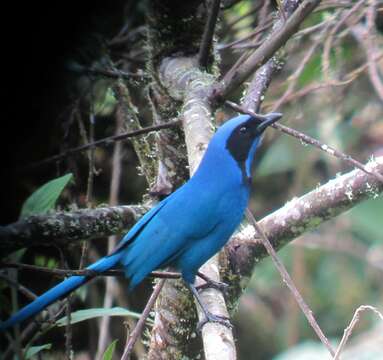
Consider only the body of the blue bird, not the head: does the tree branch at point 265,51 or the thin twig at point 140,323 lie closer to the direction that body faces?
the tree branch

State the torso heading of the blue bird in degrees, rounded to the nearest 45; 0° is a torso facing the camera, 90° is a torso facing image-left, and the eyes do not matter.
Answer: approximately 270°

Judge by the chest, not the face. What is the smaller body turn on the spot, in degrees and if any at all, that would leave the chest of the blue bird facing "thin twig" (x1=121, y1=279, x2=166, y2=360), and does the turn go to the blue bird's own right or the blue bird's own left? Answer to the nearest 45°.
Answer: approximately 180°

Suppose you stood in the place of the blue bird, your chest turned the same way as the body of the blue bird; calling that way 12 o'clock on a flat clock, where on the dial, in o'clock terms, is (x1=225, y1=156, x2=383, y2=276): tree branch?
The tree branch is roughly at 12 o'clock from the blue bird.

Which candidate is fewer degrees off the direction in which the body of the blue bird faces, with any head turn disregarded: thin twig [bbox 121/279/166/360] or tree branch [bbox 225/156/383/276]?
the tree branch

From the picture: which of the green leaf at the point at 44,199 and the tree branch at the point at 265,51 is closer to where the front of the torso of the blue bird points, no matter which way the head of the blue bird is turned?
the tree branch

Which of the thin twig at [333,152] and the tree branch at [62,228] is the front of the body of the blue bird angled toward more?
the thin twig

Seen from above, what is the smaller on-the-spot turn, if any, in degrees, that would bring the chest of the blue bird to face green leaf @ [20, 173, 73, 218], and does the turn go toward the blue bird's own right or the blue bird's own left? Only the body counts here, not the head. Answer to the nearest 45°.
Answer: approximately 135° to the blue bird's own right

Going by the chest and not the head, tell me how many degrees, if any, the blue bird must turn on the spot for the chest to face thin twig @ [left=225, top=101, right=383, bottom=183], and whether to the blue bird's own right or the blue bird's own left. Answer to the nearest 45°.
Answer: approximately 45° to the blue bird's own right
